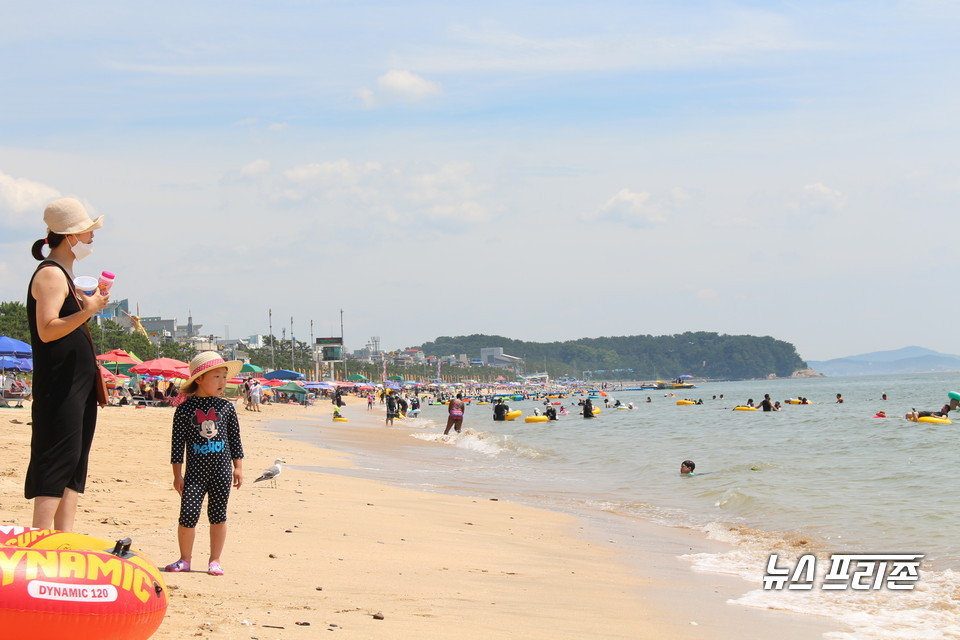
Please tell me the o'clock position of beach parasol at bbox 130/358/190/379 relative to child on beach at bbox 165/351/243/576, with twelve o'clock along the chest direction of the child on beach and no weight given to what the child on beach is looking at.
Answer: The beach parasol is roughly at 6 o'clock from the child on beach.

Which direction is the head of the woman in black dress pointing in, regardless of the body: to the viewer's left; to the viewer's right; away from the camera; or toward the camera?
to the viewer's right

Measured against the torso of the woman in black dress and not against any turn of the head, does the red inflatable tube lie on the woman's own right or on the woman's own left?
on the woman's own right

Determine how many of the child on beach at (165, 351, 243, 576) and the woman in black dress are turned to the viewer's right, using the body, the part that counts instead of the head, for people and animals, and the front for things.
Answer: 1

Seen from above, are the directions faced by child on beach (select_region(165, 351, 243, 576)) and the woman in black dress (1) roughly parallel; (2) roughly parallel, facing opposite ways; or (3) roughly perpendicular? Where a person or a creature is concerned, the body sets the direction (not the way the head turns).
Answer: roughly perpendicular

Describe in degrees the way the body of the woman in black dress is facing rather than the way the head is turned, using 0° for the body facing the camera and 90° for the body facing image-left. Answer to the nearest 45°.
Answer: approximately 270°
